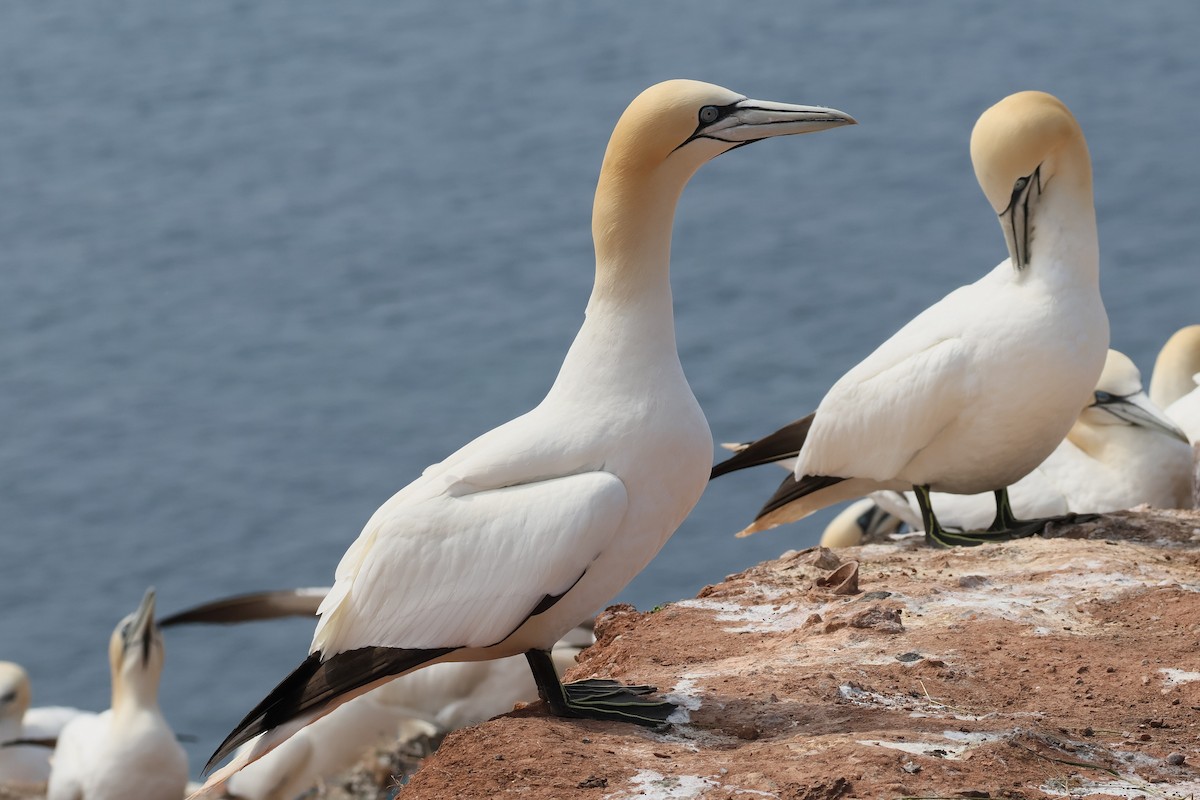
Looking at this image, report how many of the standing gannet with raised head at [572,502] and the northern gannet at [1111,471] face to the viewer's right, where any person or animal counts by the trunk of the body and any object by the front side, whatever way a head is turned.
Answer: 2

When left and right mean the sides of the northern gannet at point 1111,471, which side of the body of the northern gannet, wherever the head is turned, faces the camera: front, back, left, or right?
right

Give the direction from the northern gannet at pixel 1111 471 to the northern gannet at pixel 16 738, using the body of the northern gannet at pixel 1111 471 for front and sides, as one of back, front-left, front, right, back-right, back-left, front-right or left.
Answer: back

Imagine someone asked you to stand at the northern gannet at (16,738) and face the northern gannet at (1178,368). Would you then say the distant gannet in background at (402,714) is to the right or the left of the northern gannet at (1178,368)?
right

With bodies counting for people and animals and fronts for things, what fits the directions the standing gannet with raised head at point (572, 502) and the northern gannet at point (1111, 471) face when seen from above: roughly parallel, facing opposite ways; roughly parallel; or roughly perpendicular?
roughly parallel

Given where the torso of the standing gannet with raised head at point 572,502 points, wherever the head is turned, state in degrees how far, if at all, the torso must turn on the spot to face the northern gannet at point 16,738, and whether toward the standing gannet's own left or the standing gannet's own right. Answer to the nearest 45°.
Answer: approximately 135° to the standing gannet's own left

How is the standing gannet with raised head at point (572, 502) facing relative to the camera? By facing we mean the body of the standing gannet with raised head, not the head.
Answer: to the viewer's right
